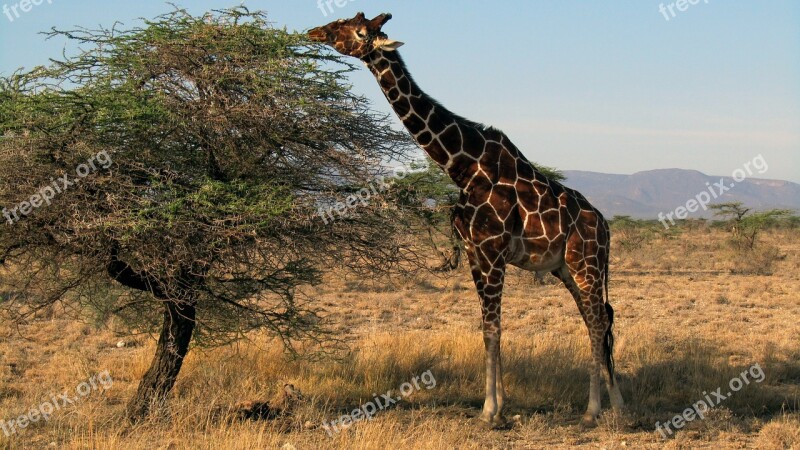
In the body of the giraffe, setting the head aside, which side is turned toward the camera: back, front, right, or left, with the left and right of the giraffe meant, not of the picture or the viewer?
left

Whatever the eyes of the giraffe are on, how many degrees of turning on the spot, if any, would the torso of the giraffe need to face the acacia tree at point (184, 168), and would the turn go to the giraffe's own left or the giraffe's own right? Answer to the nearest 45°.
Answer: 0° — it already faces it
